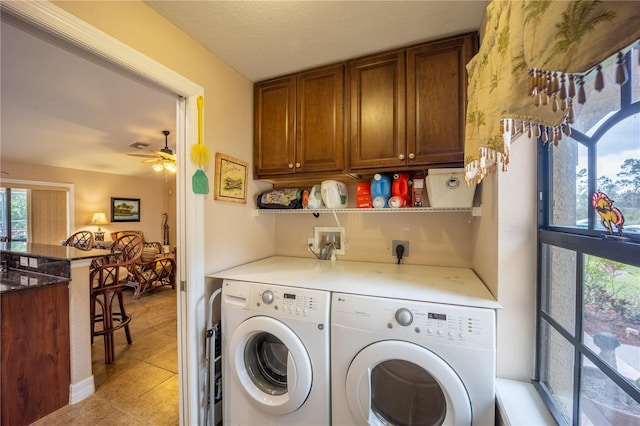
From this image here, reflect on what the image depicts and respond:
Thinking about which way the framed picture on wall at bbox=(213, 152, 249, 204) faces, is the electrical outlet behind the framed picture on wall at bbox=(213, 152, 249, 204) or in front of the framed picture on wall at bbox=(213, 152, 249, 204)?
in front

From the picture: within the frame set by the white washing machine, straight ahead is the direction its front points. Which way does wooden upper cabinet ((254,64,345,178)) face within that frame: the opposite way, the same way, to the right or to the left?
the same way

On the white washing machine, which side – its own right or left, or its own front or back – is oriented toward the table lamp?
right

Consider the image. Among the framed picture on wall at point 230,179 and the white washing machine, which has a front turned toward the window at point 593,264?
the framed picture on wall

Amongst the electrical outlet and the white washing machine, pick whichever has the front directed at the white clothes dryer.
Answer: the electrical outlet

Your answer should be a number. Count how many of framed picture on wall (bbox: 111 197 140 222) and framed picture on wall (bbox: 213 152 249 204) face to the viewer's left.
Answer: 0

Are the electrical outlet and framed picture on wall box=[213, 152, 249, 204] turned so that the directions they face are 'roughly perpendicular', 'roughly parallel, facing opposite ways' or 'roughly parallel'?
roughly perpendicular

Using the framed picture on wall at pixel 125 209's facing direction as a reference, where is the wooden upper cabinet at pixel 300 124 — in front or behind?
in front

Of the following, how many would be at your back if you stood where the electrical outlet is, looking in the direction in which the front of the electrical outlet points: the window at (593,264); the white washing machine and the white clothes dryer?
0

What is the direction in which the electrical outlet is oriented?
toward the camera

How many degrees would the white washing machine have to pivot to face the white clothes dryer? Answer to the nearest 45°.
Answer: approximately 90° to its left

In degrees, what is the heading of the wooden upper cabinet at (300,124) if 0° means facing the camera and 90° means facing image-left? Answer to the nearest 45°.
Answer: approximately 45°

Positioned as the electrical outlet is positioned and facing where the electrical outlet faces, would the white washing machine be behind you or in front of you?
in front

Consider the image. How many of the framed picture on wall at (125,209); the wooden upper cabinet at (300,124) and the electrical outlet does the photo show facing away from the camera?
0

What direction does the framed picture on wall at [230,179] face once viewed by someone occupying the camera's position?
facing the viewer and to the right of the viewer

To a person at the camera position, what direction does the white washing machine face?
facing the viewer and to the left of the viewer

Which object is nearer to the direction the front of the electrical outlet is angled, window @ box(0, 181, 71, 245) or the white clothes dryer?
the white clothes dryer

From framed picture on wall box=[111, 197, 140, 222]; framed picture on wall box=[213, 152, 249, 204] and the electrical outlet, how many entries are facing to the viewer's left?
0

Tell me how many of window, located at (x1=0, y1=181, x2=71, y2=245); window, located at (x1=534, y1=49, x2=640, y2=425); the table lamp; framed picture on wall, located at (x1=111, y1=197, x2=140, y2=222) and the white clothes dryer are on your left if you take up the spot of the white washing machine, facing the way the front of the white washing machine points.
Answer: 2
